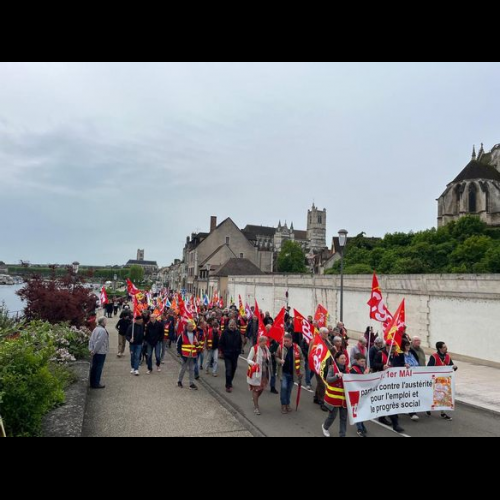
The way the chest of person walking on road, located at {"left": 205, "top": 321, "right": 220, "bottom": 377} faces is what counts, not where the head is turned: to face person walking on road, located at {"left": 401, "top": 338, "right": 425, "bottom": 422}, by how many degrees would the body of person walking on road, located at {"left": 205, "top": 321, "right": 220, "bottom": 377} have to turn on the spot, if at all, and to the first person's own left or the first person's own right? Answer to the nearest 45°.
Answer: approximately 45° to the first person's own left

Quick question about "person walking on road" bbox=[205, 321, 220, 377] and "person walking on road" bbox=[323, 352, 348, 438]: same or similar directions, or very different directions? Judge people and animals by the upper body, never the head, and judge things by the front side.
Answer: same or similar directions

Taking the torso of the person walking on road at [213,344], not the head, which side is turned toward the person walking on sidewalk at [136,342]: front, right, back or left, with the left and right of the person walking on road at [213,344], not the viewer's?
right

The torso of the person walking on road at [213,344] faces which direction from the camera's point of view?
toward the camera

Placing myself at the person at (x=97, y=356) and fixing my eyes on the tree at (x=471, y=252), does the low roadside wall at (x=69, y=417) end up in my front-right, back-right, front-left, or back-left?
back-right

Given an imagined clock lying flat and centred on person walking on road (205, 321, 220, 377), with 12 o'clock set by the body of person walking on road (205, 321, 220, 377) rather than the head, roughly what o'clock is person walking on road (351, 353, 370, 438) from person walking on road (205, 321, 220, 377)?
person walking on road (351, 353, 370, 438) is roughly at 11 o'clock from person walking on road (205, 321, 220, 377).

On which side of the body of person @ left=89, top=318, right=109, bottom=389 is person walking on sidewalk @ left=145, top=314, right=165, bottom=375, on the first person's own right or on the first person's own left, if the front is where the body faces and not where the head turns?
on the first person's own left

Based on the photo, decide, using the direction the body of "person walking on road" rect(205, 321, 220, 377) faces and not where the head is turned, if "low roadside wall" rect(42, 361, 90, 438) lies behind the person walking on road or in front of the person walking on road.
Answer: in front

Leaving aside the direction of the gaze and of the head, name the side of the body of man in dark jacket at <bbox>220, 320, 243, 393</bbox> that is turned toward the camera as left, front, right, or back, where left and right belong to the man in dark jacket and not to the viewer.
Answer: front

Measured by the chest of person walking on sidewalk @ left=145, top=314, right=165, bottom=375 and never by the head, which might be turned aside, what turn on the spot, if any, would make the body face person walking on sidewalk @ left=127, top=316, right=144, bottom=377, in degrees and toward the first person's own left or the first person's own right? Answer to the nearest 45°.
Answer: approximately 45° to the first person's own right

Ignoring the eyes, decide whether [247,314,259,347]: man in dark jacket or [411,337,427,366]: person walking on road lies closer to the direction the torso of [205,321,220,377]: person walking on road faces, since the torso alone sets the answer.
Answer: the person walking on road

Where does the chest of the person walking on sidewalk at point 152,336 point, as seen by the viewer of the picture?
toward the camera

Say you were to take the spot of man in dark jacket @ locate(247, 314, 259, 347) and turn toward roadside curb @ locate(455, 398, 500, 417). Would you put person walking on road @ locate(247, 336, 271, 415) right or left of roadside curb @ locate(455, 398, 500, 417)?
right
